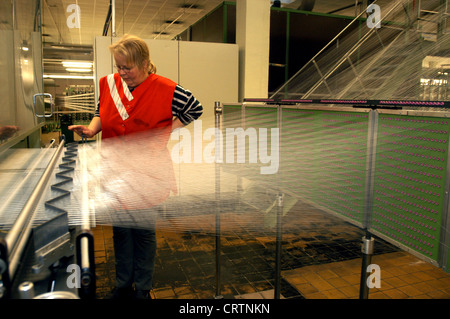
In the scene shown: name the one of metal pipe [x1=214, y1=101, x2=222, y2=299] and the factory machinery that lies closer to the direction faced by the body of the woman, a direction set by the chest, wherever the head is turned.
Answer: the factory machinery

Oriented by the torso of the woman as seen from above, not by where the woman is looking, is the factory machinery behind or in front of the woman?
in front

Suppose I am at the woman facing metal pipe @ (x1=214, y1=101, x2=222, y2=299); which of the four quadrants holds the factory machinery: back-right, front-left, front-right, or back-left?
back-right

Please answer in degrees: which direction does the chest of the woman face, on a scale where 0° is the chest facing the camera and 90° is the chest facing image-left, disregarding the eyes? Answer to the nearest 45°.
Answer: approximately 45°

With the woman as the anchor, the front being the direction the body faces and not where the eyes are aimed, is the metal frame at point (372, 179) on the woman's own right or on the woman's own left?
on the woman's own left

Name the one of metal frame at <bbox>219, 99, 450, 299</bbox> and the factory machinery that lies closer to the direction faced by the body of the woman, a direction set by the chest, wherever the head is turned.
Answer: the factory machinery
